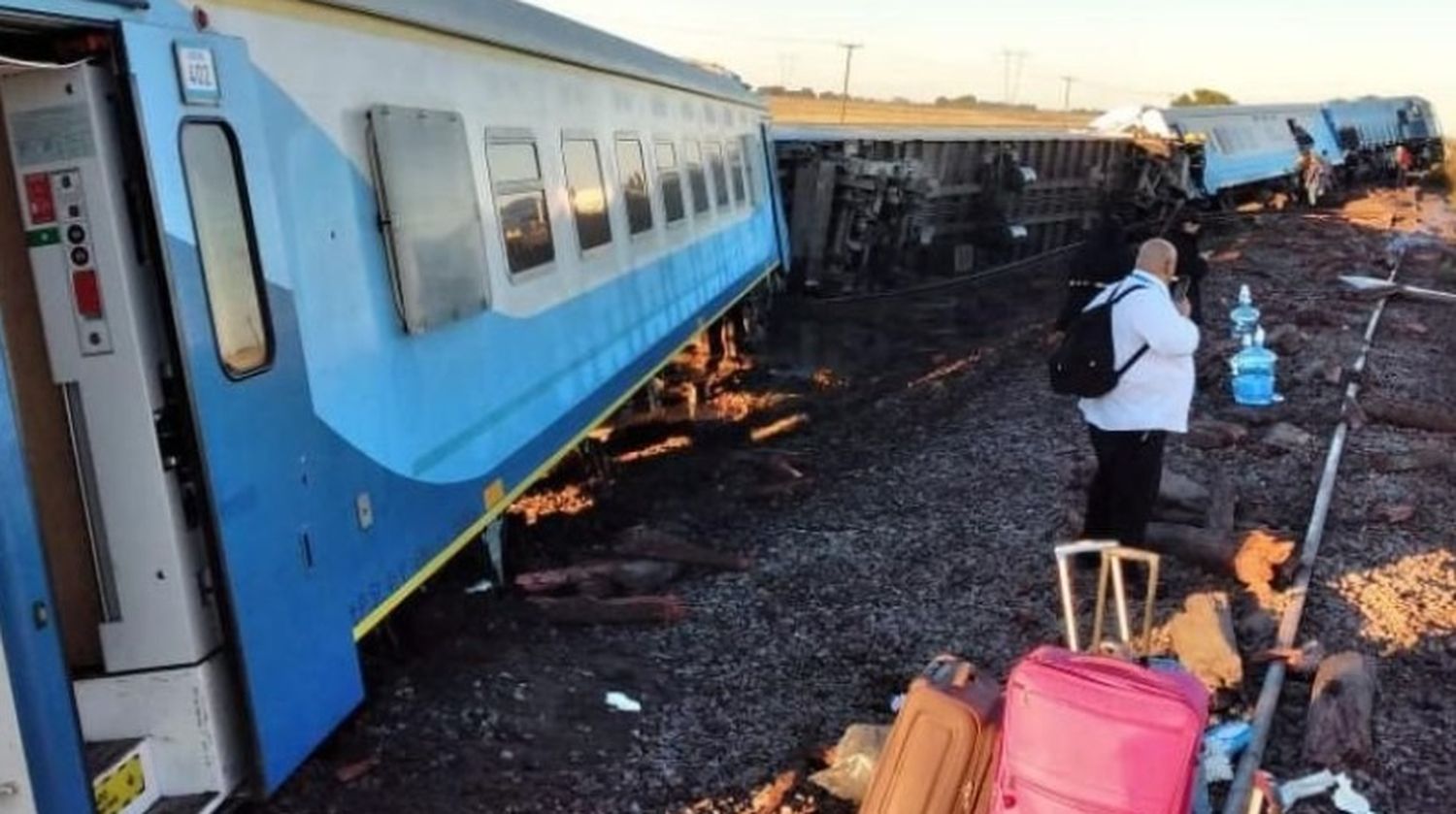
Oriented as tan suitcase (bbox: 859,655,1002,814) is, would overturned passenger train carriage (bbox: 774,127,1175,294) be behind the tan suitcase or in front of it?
behind

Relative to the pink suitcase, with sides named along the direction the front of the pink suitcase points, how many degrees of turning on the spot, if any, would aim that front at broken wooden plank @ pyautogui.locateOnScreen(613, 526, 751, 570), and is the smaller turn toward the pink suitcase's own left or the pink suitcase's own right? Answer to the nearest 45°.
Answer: approximately 135° to the pink suitcase's own right

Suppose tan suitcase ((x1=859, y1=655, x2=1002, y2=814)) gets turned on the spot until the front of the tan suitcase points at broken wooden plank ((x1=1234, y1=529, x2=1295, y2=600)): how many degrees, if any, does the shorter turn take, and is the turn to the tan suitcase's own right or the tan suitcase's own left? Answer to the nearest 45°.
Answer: approximately 180°

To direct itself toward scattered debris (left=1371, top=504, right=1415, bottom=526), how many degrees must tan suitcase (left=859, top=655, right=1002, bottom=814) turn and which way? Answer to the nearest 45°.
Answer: approximately 180°

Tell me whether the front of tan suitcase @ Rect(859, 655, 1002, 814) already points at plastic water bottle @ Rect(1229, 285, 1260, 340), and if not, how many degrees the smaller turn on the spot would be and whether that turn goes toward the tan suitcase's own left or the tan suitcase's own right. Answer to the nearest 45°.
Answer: approximately 135° to the tan suitcase's own right

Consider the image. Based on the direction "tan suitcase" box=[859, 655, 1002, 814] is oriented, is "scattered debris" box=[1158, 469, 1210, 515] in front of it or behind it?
behind

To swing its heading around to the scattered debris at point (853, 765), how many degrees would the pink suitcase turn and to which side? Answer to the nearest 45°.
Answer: approximately 135° to its right

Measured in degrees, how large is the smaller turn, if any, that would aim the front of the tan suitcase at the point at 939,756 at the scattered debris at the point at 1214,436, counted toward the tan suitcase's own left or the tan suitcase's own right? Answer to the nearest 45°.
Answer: approximately 135° to the tan suitcase's own right

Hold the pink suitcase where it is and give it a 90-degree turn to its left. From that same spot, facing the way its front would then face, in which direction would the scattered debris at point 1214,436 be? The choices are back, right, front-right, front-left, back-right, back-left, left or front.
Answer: left

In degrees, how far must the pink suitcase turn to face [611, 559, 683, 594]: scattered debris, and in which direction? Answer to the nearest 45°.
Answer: approximately 135° to its right

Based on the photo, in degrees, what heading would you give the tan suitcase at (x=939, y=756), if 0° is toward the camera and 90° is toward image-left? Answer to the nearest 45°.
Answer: approximately 45°

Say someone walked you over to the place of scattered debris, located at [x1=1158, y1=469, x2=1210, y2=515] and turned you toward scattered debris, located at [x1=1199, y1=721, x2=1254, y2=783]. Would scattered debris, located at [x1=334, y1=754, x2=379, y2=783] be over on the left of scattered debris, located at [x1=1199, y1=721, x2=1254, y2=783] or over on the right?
right

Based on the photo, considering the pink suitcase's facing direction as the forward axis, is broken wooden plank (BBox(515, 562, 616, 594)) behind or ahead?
behind

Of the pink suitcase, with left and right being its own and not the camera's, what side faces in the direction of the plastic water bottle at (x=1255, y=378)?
back

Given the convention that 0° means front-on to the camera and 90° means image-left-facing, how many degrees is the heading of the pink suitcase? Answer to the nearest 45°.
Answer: approximately 0°
